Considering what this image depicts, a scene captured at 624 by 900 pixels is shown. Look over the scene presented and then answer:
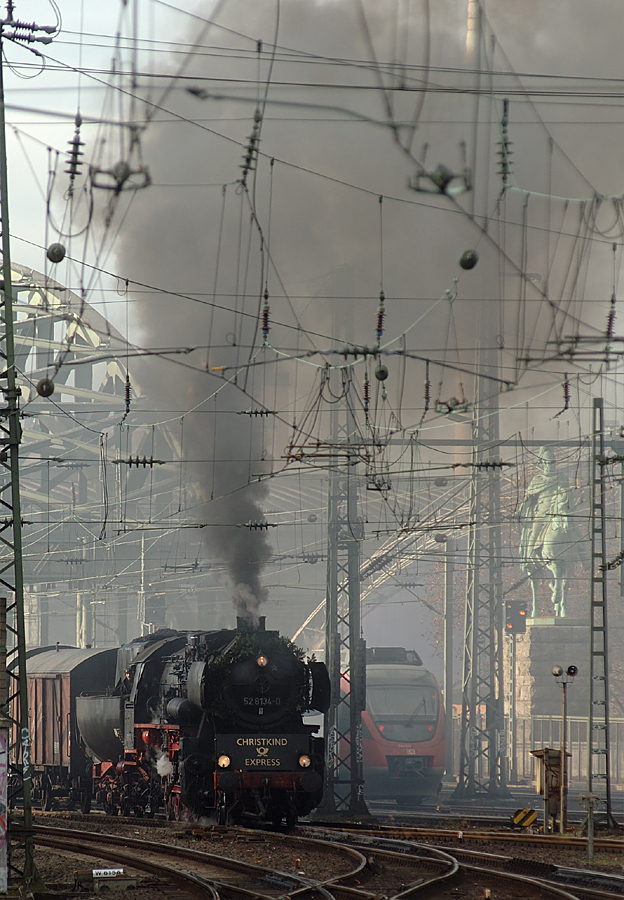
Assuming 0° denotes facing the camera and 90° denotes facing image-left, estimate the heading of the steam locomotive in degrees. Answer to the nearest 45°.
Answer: approximately 315°

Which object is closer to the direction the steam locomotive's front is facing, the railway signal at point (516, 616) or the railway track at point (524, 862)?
the railway track

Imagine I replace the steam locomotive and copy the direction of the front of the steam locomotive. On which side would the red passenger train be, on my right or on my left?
on my left

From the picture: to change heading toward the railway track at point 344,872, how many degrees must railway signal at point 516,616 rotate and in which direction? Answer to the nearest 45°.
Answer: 0° — it already faces it

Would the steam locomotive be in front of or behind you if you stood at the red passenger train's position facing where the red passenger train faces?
in front

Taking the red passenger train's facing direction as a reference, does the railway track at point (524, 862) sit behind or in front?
in front

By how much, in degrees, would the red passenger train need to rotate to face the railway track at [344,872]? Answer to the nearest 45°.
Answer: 0° — it already faces it

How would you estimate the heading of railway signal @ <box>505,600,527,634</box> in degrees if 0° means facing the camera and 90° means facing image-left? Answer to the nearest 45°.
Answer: approximately 0°

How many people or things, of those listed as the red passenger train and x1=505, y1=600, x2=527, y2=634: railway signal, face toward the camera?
2
